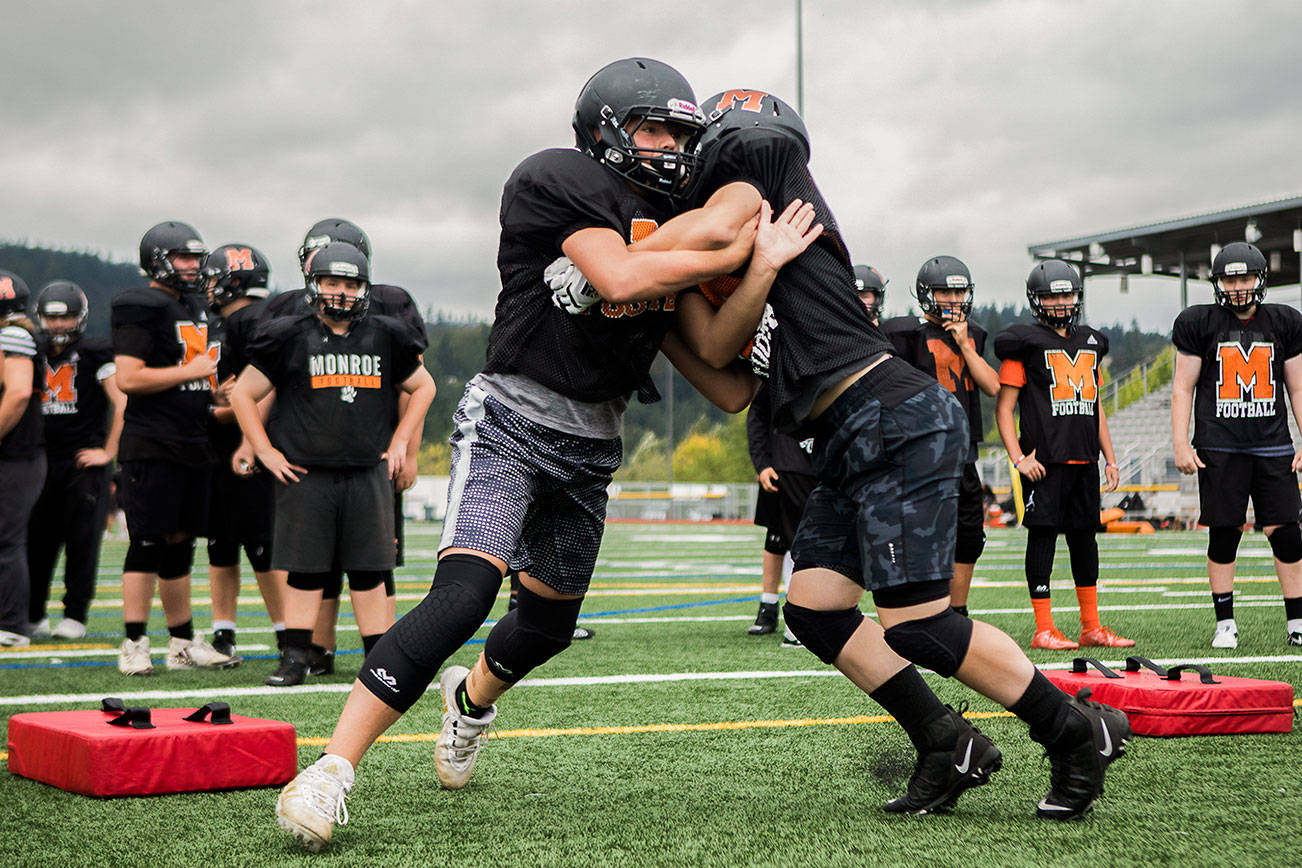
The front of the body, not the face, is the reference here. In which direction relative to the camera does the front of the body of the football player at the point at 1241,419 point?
toward the camera

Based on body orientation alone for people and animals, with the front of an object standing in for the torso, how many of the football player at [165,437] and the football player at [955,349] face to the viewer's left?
0

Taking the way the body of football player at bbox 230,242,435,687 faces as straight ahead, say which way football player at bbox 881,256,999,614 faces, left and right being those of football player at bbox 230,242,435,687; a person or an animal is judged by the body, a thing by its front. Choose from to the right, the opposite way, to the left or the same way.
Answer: the same way

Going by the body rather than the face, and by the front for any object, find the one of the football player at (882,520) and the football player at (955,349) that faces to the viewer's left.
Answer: the football player at (882,520)

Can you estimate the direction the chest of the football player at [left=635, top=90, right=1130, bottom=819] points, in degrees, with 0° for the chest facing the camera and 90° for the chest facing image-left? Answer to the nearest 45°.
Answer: approximately 90°

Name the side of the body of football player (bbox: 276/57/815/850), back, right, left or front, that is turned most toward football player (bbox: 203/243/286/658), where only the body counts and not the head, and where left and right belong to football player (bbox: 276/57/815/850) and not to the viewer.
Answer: back

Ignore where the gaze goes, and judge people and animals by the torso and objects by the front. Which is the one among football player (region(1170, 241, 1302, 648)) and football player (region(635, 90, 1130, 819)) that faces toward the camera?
football player (region(1170, 241, 1302, 648))

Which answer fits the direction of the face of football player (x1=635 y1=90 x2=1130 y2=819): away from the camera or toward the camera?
away from the camera

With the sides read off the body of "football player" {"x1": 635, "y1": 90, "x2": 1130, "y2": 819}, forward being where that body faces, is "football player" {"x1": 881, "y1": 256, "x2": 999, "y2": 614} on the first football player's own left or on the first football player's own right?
on the first football player's own right

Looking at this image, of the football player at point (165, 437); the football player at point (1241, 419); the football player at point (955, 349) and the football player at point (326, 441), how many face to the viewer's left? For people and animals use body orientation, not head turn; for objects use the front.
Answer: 0

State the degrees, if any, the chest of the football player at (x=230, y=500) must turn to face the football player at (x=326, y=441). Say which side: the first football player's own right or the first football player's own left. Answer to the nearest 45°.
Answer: approximately 45° to the first football player's own left

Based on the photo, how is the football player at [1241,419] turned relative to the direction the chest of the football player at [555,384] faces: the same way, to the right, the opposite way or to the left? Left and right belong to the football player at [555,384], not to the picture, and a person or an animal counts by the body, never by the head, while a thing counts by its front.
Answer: to the right

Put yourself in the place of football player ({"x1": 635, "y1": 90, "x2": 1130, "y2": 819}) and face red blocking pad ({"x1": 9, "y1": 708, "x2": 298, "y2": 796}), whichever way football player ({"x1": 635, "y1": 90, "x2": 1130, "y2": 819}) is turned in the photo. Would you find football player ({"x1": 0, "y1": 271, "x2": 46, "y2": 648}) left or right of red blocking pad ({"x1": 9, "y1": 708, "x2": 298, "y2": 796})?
right

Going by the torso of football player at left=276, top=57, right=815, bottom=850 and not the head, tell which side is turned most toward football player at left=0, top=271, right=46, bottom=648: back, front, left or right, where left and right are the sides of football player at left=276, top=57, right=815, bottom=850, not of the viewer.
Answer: back

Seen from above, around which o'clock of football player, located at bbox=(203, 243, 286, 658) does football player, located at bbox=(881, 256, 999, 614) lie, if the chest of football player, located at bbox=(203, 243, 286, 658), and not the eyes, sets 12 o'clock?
football player, located at bbox=(881, 256, 999, 614) is roughly at 8 o'clock from football player, located at bbox=(203, 243, 286, 658).

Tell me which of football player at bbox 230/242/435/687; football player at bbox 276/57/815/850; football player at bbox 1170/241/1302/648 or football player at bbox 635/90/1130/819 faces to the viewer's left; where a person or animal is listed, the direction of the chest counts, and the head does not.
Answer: football player at bbox 635/90/1130/819

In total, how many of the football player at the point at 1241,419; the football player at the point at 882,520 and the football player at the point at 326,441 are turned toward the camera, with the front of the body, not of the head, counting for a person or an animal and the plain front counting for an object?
2

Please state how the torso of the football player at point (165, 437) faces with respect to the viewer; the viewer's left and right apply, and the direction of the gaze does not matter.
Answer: facing the viewer and to the right of the viewer

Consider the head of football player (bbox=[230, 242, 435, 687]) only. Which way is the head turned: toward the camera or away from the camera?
toward the camera
